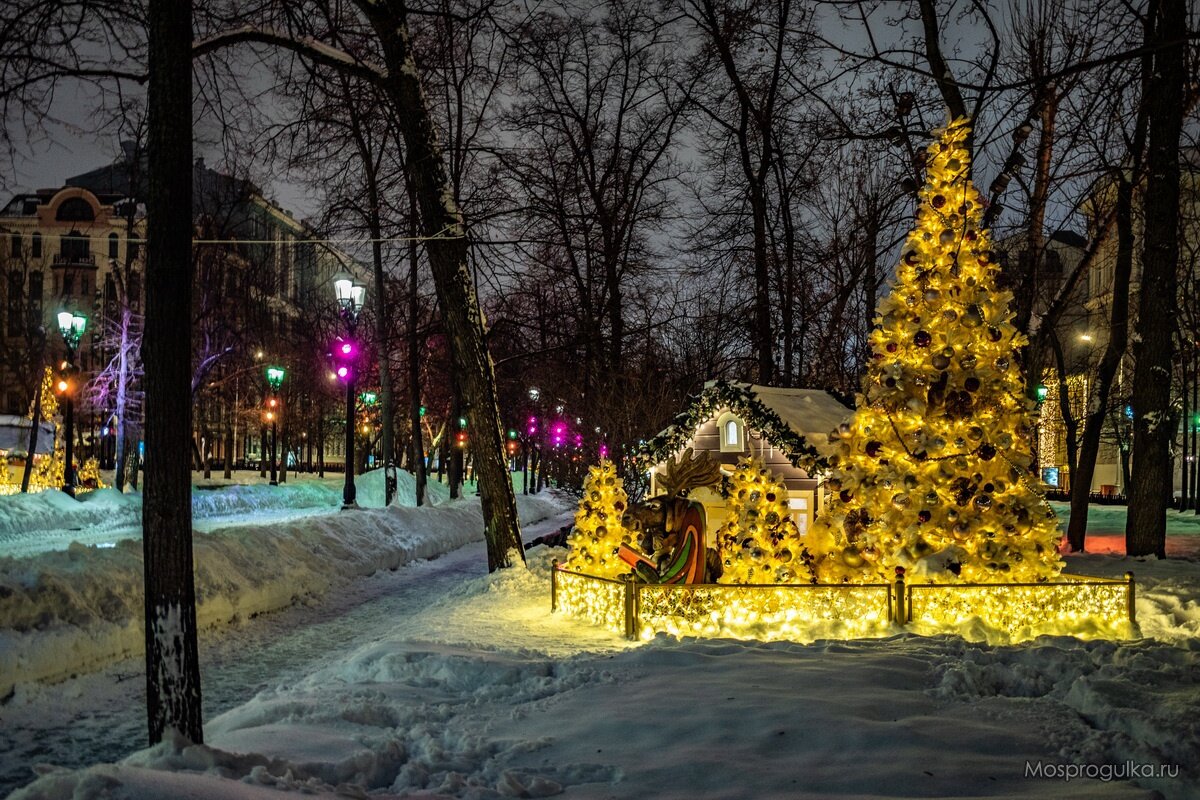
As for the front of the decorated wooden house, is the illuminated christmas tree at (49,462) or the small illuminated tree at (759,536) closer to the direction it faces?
the small illuminated tree

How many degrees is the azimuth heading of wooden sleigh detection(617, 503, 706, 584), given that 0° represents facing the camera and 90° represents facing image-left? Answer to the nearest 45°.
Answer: approximately 45°

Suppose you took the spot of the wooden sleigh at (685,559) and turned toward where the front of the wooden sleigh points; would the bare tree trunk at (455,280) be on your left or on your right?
on your right

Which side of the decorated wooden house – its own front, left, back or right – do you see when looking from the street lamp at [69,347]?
right

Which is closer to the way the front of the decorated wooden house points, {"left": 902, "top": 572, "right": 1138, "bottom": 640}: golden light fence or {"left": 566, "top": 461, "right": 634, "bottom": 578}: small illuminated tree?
the small illuminated tree

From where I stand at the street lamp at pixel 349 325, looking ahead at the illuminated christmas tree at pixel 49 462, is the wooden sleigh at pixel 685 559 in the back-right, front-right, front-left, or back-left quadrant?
back-left

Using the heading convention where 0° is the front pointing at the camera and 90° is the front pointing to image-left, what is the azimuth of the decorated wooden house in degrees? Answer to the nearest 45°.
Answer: approximately 45°

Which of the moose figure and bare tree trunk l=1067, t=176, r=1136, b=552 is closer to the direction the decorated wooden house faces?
the moose figure
